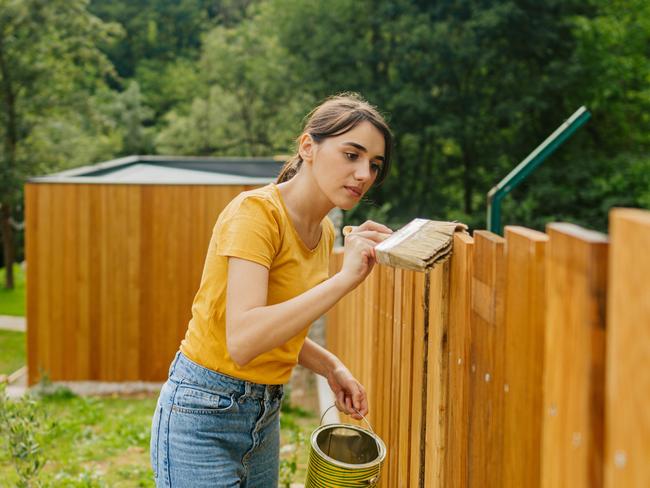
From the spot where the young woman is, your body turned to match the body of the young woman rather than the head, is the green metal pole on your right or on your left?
on your left

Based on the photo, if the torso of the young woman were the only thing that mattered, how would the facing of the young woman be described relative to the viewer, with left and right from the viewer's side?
facing the viewer and to the right of the viewer

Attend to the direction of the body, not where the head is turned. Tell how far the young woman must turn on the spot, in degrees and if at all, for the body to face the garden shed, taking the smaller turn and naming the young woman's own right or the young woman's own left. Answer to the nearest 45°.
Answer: approximately 135° to the young woman's own left

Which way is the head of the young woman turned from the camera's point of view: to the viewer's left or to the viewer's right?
to the viewer's right

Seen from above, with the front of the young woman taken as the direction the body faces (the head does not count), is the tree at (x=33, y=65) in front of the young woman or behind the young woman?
behind

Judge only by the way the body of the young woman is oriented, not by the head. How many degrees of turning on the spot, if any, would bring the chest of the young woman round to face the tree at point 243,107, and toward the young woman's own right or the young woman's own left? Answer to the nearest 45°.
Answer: approximately 135° to the young woman's own left
